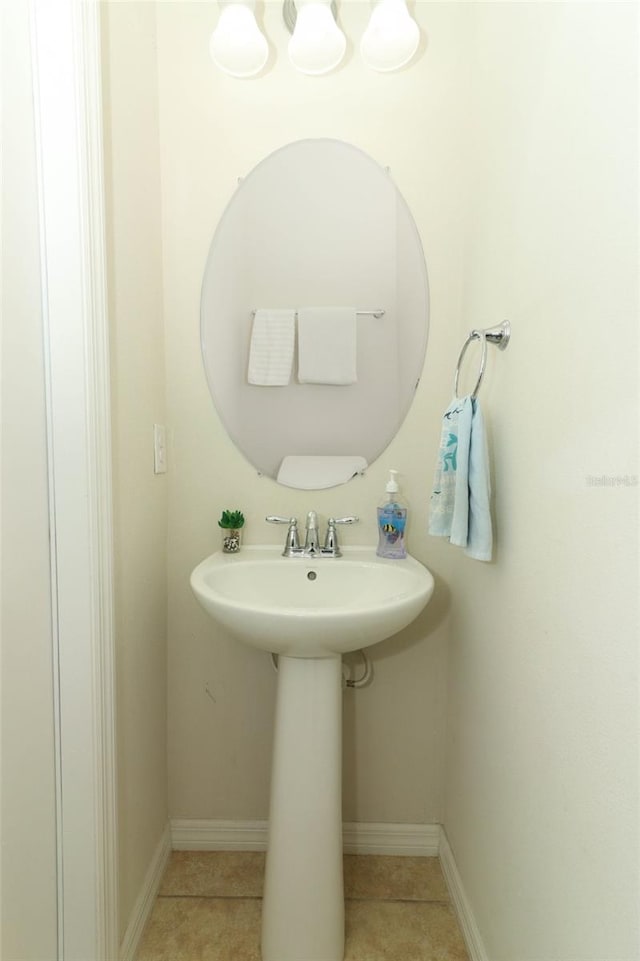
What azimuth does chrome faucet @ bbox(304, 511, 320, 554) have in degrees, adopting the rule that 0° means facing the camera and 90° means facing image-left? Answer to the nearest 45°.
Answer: approximately 0°

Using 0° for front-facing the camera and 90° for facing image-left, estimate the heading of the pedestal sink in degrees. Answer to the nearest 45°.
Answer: approximately 0°
